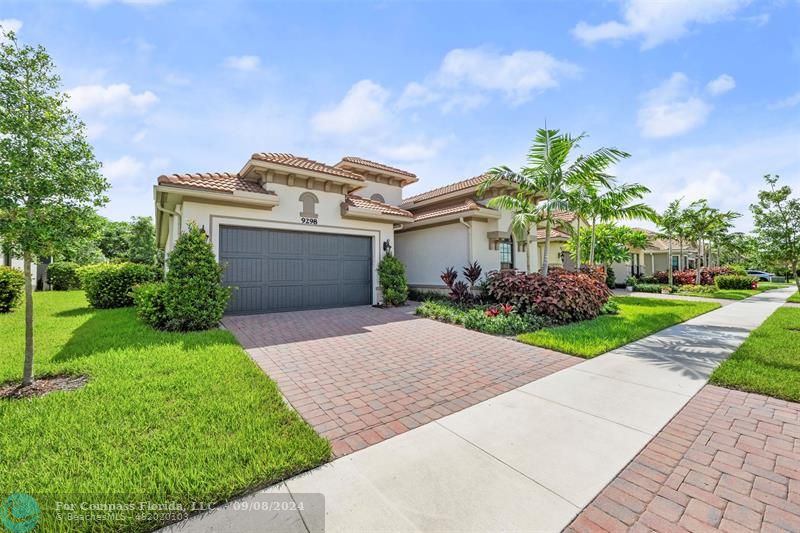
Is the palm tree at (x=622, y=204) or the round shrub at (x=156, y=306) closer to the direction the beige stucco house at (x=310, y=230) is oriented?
the palm tree

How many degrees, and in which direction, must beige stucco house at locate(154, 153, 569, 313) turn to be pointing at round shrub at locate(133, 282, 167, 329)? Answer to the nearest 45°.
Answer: approximately 90° to its right

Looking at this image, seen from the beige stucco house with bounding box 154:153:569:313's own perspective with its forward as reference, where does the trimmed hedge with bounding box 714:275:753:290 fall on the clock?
The trimmed hedge is roughly at 10 o'clock from the beige stucco house.

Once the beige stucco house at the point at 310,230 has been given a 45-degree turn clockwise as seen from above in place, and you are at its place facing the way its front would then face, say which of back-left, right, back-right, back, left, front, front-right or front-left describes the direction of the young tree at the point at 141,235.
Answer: back-right

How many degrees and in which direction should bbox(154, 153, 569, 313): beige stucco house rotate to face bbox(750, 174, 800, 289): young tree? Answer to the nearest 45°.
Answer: approximately 45° to its left

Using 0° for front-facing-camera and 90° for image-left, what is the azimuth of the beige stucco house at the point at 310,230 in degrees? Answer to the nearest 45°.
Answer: approximately 315°

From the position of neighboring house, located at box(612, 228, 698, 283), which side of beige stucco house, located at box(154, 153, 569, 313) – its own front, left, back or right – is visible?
left

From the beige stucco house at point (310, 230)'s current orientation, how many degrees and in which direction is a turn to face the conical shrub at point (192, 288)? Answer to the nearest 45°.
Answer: approximately 90° to its right

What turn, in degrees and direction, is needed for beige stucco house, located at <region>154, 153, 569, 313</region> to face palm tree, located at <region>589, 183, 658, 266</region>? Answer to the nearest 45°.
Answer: approximately 45° to its left

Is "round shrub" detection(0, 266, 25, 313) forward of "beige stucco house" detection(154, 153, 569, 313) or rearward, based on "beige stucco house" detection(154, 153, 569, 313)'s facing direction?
rearward
